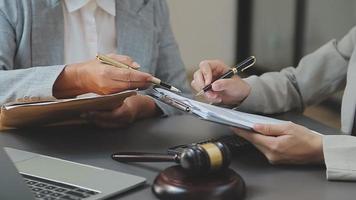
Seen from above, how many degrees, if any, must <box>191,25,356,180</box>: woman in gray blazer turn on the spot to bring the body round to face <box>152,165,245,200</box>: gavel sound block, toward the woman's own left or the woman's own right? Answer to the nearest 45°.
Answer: approximately 90° to the woman's own left

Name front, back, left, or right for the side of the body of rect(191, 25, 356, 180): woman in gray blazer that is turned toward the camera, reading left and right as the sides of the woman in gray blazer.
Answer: left

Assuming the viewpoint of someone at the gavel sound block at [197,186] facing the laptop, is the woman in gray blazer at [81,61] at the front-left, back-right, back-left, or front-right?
front-right

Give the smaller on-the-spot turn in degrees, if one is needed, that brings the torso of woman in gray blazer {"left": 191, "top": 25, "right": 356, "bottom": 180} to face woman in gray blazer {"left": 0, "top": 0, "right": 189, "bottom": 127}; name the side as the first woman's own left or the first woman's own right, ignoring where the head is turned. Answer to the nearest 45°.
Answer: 0° — they already face them

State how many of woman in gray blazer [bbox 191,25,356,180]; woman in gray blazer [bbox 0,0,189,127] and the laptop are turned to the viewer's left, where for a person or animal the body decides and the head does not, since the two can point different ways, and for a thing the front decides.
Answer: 1

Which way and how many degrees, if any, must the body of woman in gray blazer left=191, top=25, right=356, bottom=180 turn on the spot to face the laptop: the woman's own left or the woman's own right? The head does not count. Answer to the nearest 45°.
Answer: approximately 45° to the woman's own left

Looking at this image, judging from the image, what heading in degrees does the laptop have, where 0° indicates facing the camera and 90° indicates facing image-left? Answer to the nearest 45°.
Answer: approximately 225°

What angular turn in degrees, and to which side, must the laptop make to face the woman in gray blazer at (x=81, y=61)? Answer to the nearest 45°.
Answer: approximately 45° to its left

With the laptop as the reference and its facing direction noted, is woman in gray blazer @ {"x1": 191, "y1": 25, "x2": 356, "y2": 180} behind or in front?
in front
